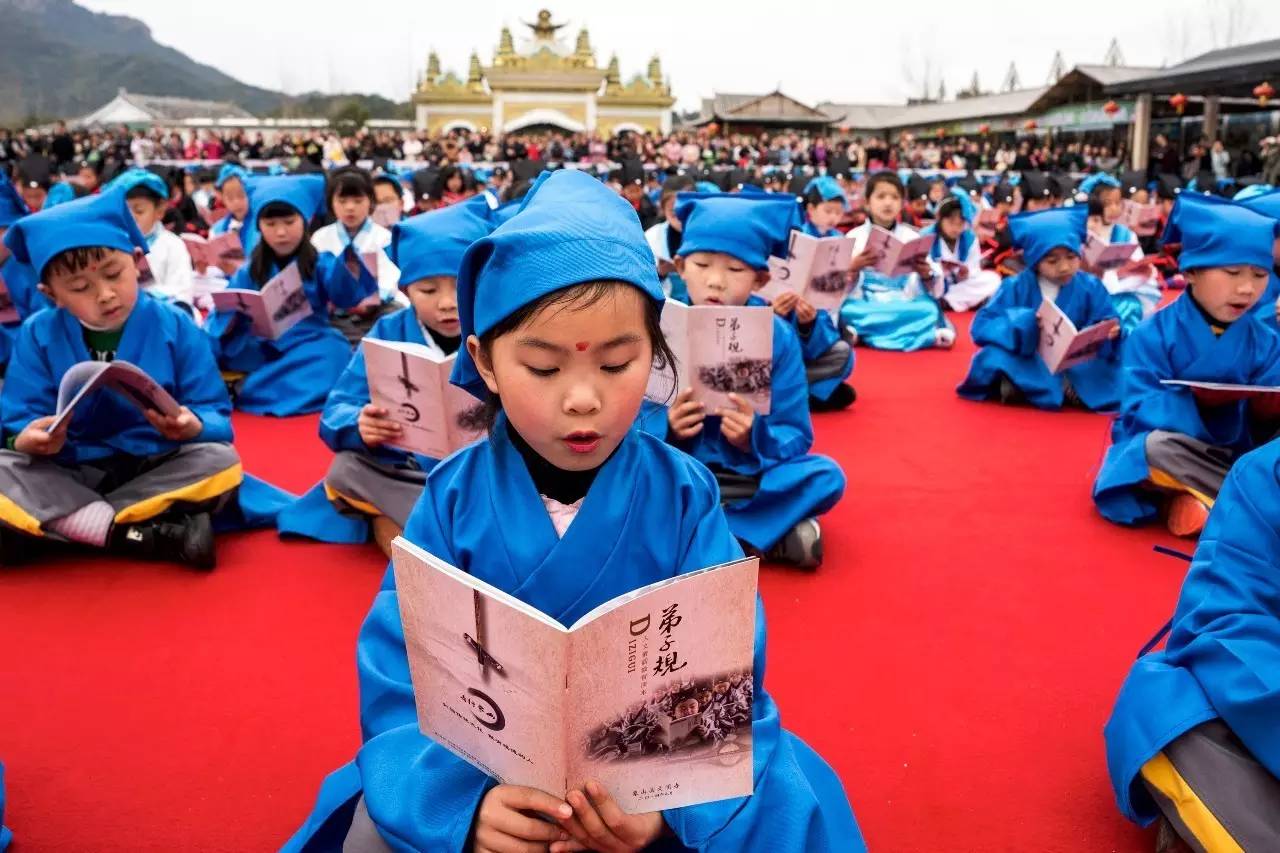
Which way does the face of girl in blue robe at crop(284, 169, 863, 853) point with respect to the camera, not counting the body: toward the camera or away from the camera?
toward the camera

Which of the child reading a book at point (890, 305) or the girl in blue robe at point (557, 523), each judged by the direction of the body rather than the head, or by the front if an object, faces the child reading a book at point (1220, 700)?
the child reading a book at point (890, 305)

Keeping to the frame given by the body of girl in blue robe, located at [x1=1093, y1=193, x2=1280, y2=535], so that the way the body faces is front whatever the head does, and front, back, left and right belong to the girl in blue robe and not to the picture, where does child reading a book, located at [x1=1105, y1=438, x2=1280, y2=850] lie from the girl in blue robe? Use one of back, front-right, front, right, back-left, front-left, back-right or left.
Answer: front-right

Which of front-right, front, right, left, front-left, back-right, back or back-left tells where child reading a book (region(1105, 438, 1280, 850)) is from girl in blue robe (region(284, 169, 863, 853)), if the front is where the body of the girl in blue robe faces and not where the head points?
left

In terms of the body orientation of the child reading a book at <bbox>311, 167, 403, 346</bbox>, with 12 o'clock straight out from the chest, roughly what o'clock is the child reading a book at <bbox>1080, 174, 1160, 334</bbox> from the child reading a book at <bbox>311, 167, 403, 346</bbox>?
the child reading a book at <bbox>1080, 174, 1160, 334</bbox> is roughly at 9 o'clock from the child reading a book at <bbox>311, 167, 403, 346</bbox>.

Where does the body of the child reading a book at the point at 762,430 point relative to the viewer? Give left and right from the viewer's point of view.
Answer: facing the viewer

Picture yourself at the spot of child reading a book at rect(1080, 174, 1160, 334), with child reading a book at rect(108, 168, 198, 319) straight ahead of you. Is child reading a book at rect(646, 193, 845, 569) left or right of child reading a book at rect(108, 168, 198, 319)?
left

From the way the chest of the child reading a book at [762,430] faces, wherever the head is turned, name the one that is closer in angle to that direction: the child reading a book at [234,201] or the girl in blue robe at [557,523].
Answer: the girl in blue robe

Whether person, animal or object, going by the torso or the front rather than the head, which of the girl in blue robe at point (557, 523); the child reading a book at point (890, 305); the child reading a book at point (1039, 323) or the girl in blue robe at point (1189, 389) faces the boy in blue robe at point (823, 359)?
the child reading a book at point (890, 305)

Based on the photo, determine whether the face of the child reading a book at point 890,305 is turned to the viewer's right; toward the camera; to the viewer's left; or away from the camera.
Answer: toward the camera

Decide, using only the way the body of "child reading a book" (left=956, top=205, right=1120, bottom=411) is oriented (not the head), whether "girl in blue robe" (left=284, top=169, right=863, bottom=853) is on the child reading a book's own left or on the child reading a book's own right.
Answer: on the child reading a book's own right

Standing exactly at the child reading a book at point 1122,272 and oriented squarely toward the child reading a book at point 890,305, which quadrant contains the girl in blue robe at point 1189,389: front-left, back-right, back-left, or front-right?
front-left

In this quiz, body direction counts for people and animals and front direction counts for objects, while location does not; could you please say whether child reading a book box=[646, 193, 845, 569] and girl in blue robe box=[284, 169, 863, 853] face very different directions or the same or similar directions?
same or similar directions

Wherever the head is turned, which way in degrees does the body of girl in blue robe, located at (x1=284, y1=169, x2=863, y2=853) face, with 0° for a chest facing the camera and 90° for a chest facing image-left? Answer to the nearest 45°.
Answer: approximately 0°

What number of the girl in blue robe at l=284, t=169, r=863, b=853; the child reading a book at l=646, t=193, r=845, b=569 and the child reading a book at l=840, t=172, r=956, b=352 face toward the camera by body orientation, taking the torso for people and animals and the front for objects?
3
